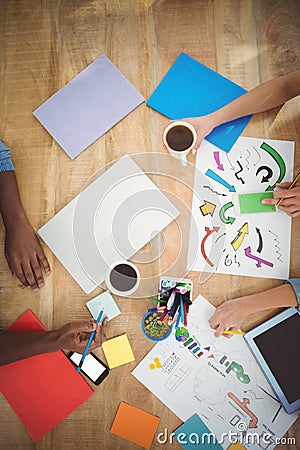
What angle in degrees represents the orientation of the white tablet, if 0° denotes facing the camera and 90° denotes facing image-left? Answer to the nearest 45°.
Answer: approximately 0°
